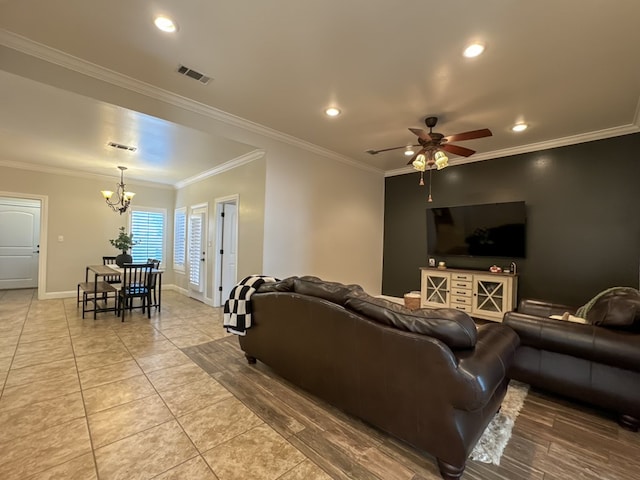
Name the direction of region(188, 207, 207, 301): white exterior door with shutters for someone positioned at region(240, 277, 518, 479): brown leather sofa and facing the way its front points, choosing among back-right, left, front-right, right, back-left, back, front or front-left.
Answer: left

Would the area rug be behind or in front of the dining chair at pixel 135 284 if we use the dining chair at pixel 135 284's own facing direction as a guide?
behind

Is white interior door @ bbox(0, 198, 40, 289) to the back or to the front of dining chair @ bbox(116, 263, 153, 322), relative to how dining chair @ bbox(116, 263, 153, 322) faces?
to the front

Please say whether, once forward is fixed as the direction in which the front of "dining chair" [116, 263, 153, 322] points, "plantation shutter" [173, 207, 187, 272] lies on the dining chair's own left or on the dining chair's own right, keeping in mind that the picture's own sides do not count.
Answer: on the dining chair's own right

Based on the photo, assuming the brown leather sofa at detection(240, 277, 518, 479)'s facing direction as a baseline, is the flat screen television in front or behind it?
in front

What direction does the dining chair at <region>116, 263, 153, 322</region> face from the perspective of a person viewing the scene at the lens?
facing away from the viewer and to the left of the viewer

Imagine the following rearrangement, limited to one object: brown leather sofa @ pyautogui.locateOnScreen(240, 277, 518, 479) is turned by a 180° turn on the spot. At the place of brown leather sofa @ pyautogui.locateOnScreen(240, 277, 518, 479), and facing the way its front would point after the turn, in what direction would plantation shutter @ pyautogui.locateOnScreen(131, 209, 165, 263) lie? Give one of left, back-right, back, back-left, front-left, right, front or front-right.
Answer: right

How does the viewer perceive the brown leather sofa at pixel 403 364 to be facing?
facing away from the viewer and to the right of the viewer

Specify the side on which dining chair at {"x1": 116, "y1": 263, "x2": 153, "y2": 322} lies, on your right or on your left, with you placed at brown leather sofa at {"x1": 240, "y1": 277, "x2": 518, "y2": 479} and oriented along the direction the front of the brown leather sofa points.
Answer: on your left

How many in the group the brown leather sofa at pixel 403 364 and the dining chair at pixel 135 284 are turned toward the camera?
0

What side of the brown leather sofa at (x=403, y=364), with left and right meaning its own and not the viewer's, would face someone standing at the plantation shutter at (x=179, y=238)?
left

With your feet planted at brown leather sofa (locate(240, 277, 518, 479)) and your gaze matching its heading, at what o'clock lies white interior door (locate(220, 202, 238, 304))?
The white interior door is roughly at 9 o'clock from the brown leather sofa.

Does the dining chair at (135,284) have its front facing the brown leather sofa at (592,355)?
no

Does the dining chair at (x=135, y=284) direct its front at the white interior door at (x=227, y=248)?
no

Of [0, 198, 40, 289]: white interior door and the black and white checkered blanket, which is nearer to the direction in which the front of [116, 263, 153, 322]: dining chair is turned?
the white interior door

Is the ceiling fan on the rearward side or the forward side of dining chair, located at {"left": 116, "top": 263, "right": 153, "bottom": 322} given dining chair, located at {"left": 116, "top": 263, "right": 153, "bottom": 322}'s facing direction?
on the rearward side
